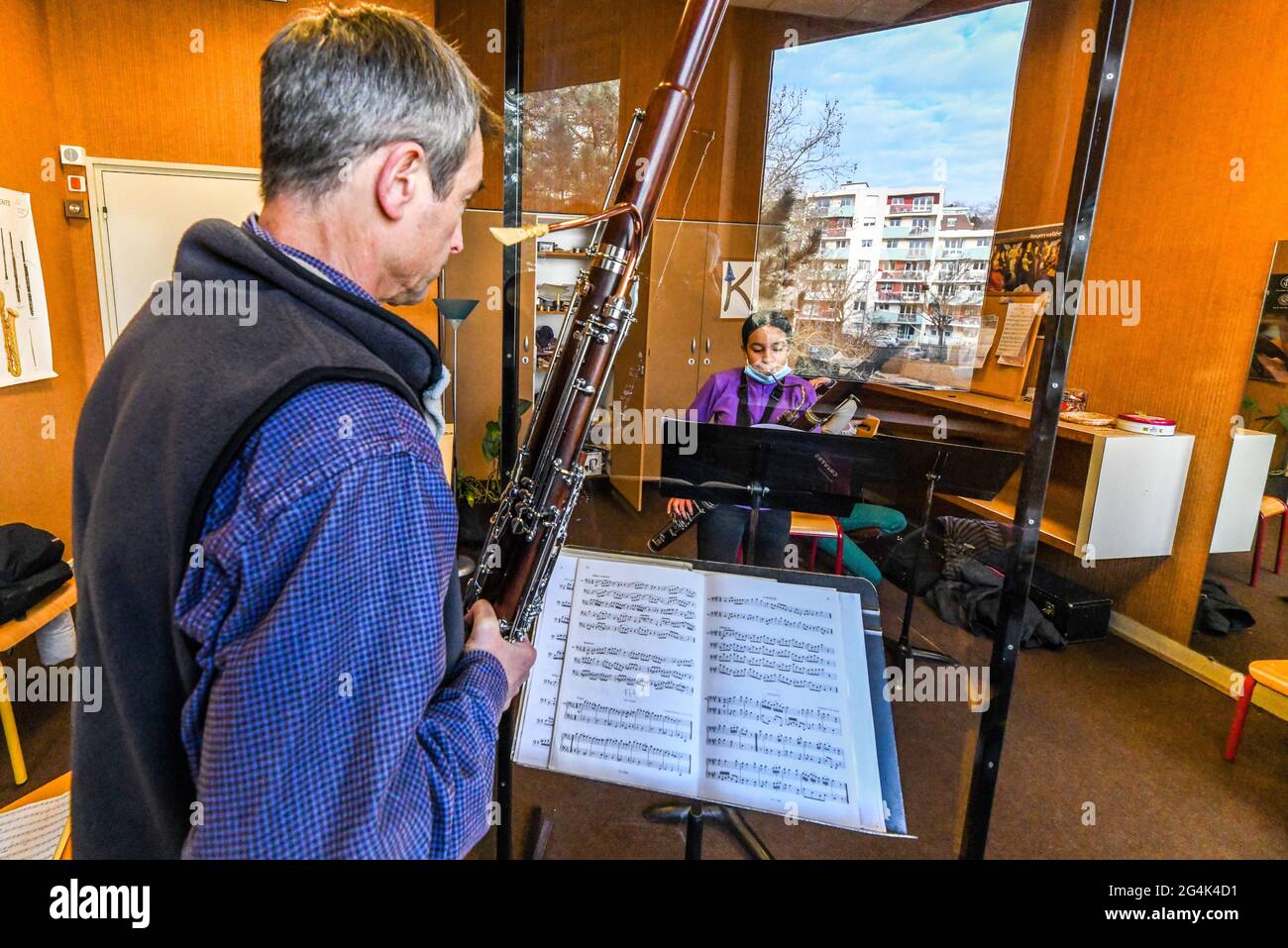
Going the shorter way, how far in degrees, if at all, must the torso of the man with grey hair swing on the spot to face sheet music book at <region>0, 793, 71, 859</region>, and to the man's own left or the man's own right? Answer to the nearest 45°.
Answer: approximately 90° to the man's own left

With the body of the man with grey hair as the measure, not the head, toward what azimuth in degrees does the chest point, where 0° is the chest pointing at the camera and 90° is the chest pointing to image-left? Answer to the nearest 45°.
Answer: approximately 225°

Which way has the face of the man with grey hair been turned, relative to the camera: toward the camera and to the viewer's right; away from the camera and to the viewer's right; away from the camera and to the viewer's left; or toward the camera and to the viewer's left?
away from the camera and to the viewer's right

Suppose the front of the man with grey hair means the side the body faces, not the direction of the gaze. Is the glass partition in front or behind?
in front

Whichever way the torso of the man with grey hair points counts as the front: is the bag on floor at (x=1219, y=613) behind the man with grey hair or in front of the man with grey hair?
in front

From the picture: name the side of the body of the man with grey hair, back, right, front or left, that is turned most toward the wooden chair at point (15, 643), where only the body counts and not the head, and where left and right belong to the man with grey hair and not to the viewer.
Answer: left
